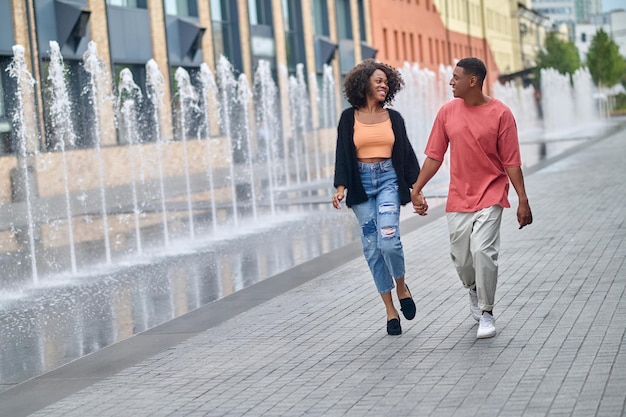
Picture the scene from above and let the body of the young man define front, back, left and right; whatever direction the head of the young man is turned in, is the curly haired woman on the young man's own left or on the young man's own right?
on the young man's own right

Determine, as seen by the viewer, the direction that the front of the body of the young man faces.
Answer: toward the camera

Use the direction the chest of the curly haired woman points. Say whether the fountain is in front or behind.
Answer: behind

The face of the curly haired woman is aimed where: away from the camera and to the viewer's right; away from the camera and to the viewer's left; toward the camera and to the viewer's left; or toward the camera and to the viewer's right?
toward the camera and to the viewer's right

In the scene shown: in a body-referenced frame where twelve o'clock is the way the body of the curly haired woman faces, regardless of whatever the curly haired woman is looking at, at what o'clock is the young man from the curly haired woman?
The young man is roughly at 10 o'clock from the curly haired woman.

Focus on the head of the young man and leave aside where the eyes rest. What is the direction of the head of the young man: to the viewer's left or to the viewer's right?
to the viewer's left

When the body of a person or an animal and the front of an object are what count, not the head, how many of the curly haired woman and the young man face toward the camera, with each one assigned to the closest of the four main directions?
2
